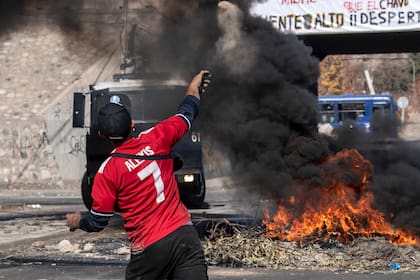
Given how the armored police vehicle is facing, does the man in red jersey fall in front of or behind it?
in front

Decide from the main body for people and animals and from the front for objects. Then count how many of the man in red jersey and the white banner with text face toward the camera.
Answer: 1

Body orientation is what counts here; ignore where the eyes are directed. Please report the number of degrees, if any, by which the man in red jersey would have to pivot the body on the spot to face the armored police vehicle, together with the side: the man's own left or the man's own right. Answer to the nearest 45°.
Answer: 0° — they already face it

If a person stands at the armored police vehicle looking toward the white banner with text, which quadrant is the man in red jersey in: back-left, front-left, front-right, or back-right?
back-right

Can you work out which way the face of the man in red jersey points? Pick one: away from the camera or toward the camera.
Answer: away from the camera

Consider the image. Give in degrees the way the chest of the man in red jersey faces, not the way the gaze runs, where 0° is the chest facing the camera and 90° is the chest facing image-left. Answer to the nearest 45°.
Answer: approximately 180°

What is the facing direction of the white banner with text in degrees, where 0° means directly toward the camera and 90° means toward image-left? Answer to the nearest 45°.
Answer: approximately 0°

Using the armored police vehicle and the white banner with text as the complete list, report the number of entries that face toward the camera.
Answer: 2

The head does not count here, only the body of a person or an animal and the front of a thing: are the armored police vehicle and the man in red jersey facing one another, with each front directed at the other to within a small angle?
yes

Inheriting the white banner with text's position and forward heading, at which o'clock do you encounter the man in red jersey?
The man in red jersey is roughly at 12 o'clock from the white banner with text.

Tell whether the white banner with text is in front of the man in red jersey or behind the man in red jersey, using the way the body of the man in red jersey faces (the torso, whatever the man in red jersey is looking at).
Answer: in front

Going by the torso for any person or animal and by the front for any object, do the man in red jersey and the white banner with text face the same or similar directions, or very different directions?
very different directions

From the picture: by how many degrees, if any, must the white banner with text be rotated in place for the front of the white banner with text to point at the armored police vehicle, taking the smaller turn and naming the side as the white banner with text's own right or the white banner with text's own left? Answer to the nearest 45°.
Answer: approximately 45° to the white banner with text's own right
